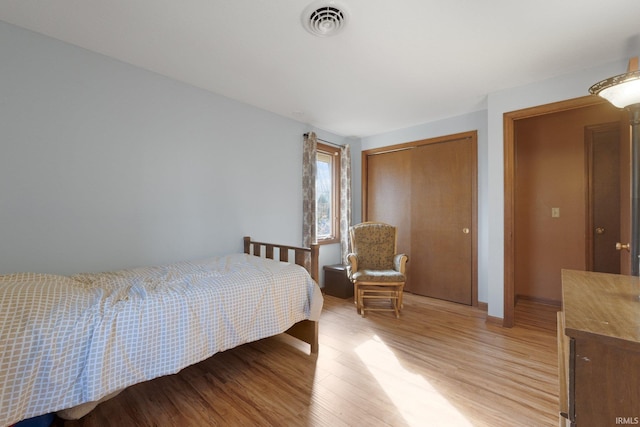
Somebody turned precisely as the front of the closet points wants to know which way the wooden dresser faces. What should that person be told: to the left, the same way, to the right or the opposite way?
to the right

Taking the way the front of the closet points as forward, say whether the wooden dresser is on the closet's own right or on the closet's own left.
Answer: on the closet's own left

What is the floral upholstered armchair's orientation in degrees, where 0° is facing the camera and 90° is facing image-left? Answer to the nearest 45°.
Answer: approximately 0°

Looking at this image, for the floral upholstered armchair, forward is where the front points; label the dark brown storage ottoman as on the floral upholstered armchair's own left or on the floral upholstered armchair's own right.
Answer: on the floral upholstered armchair's own right

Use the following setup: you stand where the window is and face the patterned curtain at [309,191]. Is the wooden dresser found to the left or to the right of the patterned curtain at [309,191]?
left

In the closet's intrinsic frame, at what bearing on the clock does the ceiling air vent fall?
The ceiling air vent is roughly at 11 o'clock from the closet.

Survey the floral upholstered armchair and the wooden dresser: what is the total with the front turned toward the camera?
1

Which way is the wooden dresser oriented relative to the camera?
to the viewer's left
